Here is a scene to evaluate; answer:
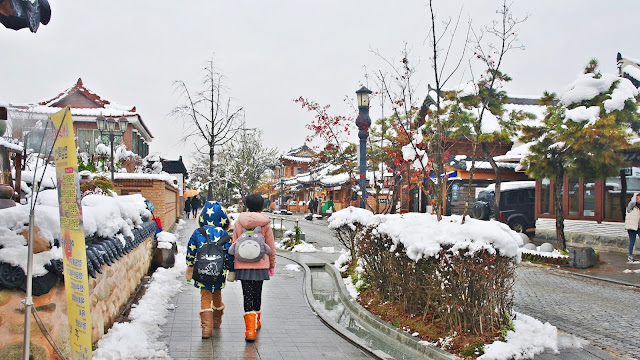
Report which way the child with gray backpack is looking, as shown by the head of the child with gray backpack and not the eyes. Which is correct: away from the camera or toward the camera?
away from the camera

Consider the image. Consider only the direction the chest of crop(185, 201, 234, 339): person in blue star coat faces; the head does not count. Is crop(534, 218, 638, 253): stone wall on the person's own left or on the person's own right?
on the person's own right

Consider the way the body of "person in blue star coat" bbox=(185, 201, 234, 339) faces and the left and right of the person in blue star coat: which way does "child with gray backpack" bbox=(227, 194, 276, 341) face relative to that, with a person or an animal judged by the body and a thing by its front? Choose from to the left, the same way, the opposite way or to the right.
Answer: the same way

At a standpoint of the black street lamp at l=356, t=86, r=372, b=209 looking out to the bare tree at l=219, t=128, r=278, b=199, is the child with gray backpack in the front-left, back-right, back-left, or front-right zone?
back-left

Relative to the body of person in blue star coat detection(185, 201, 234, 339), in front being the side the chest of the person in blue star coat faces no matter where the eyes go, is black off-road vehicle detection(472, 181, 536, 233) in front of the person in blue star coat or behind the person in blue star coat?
in front

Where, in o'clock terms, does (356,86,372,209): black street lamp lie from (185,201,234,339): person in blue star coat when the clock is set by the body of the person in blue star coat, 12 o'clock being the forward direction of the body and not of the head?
The black street lamp is roughly at 1 o'clock from the person in blue star coat.

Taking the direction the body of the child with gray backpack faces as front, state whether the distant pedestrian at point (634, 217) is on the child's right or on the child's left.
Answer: on the child's right

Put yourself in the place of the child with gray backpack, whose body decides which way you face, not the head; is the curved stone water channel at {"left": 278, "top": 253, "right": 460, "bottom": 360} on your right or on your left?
on your right

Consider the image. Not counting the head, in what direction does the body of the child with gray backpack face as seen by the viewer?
away from the camera

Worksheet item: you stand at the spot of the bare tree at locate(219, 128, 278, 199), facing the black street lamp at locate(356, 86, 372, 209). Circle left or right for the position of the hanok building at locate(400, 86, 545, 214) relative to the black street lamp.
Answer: left

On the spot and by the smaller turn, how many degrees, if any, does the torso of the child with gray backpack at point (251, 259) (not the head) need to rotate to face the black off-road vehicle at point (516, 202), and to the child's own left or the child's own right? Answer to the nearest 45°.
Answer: approximately 45° to the child's own right

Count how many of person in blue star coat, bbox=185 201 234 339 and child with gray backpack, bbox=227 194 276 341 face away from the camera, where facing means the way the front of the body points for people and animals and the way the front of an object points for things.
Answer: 2

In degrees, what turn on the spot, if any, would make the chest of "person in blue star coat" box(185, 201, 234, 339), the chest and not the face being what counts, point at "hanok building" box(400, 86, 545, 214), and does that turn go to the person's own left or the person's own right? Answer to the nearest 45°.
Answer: approximately 45° to the person's own right

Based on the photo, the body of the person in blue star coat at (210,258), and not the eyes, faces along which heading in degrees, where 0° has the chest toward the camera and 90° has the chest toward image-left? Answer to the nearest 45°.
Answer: approximately 180°

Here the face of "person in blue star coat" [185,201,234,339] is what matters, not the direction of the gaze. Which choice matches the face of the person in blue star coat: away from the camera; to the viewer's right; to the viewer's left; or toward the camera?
away from the camera
